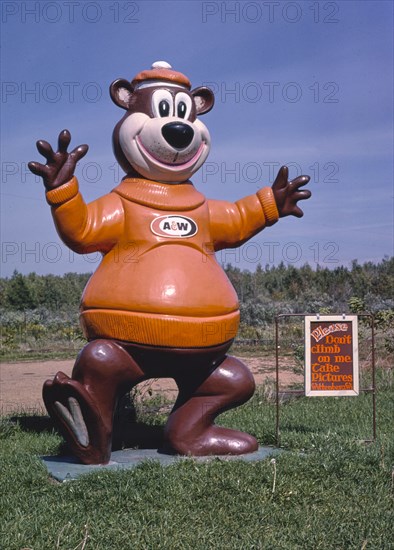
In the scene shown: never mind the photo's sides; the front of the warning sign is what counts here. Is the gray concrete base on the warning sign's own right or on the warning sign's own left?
on the warning sign's own right

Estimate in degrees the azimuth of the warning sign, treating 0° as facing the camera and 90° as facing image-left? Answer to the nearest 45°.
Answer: approximately 0°
